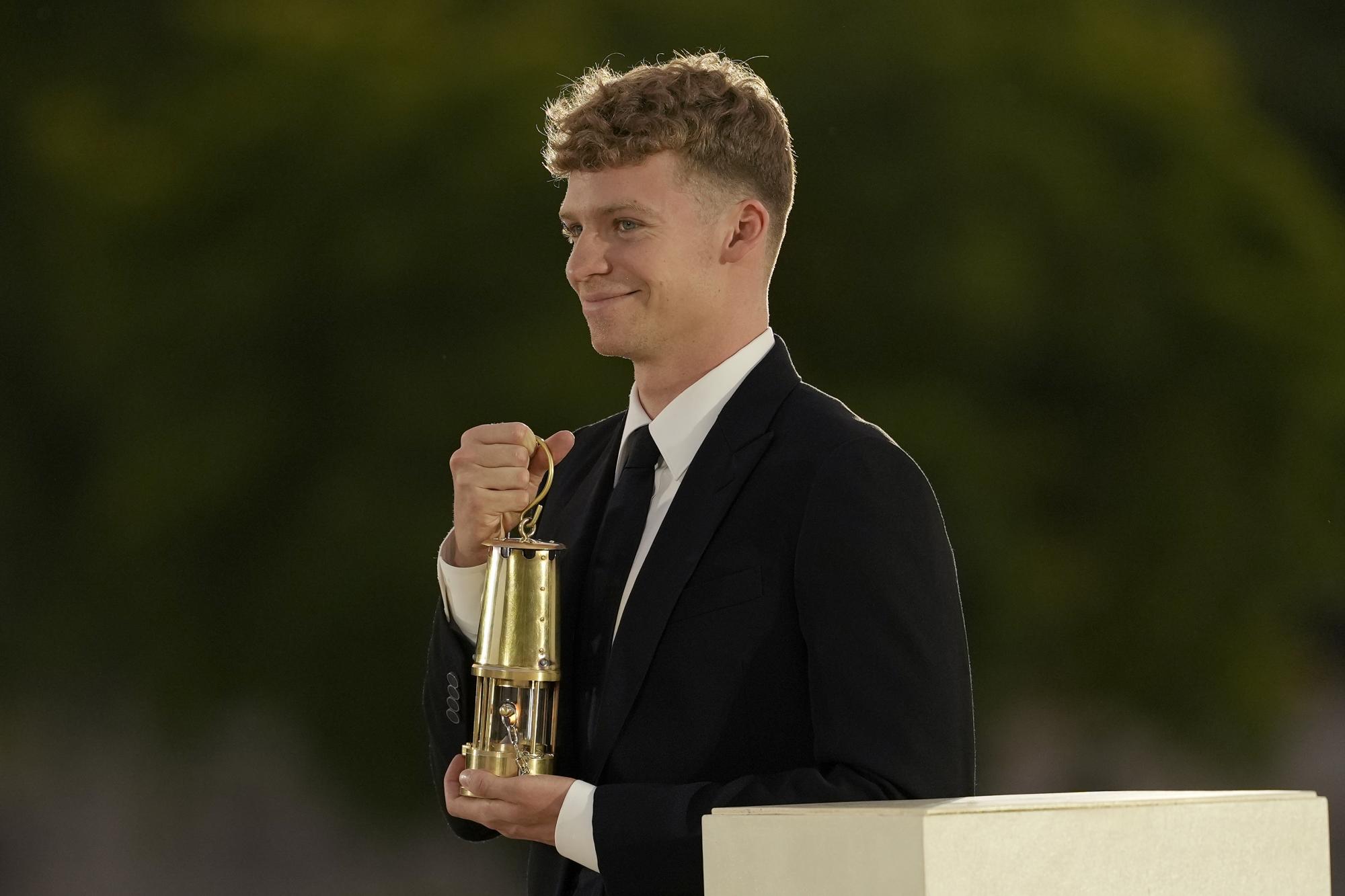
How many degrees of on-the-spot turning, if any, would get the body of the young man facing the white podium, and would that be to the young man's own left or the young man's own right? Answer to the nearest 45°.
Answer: approximately 45° to the young man's own left

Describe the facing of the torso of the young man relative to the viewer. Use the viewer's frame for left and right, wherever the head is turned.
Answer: facing the viewer and to the left of the viewer
